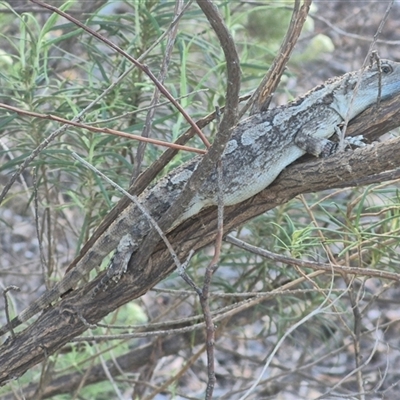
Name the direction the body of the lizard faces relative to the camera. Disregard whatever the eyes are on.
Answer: to the viewer's right
